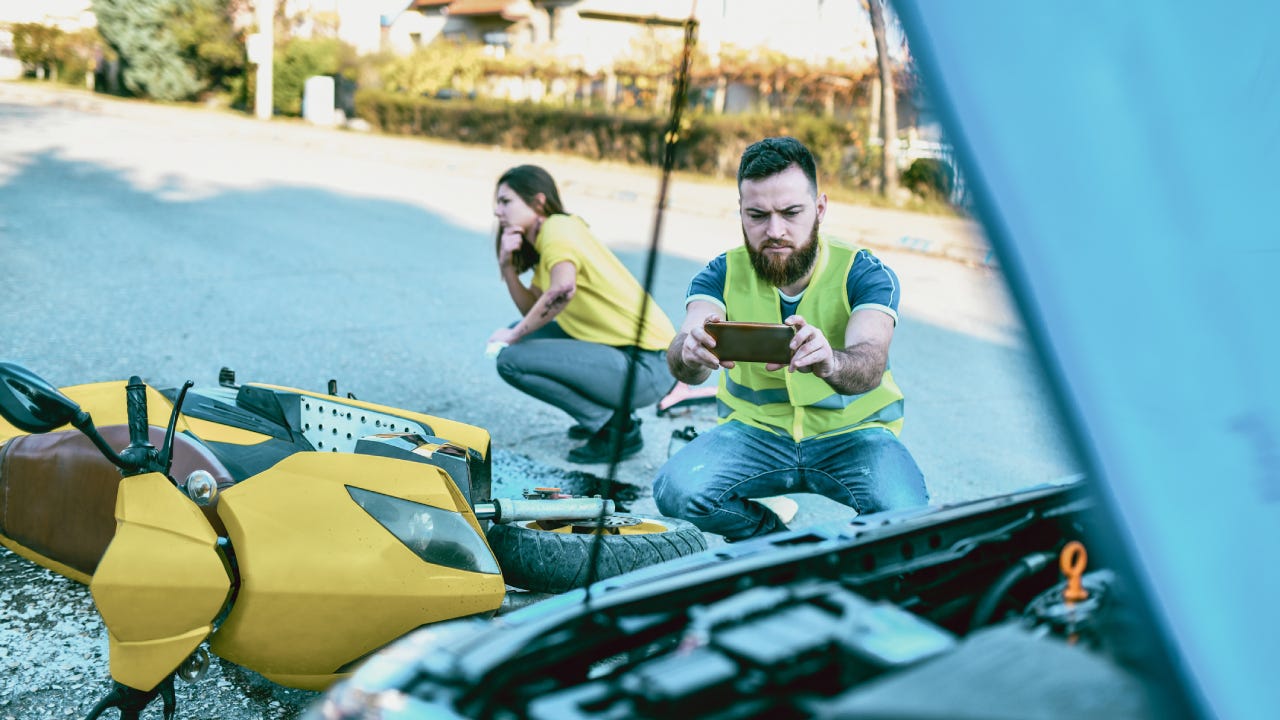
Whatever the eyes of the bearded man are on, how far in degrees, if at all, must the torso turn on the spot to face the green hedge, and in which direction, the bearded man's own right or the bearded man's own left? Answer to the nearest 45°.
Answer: approximately 180°

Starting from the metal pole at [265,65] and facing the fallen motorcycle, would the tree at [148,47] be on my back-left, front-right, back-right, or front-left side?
back-right

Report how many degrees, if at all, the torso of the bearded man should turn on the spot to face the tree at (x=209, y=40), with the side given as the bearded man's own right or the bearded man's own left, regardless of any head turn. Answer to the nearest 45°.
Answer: approximately 135° to the bearded man's own right

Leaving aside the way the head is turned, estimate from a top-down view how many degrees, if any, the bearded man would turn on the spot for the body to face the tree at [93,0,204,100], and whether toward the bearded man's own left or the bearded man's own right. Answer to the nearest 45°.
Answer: approximately 135° to the bearded man's own right

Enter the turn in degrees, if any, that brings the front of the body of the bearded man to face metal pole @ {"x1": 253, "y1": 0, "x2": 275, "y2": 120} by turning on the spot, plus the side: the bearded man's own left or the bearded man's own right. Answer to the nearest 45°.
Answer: approximately 135° to the bearded man's own right

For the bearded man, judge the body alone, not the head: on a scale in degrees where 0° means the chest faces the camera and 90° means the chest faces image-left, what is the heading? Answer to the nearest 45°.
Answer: approximately 0°

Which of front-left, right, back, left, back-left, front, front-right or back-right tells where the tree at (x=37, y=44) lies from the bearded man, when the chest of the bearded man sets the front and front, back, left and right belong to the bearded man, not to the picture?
back-right
